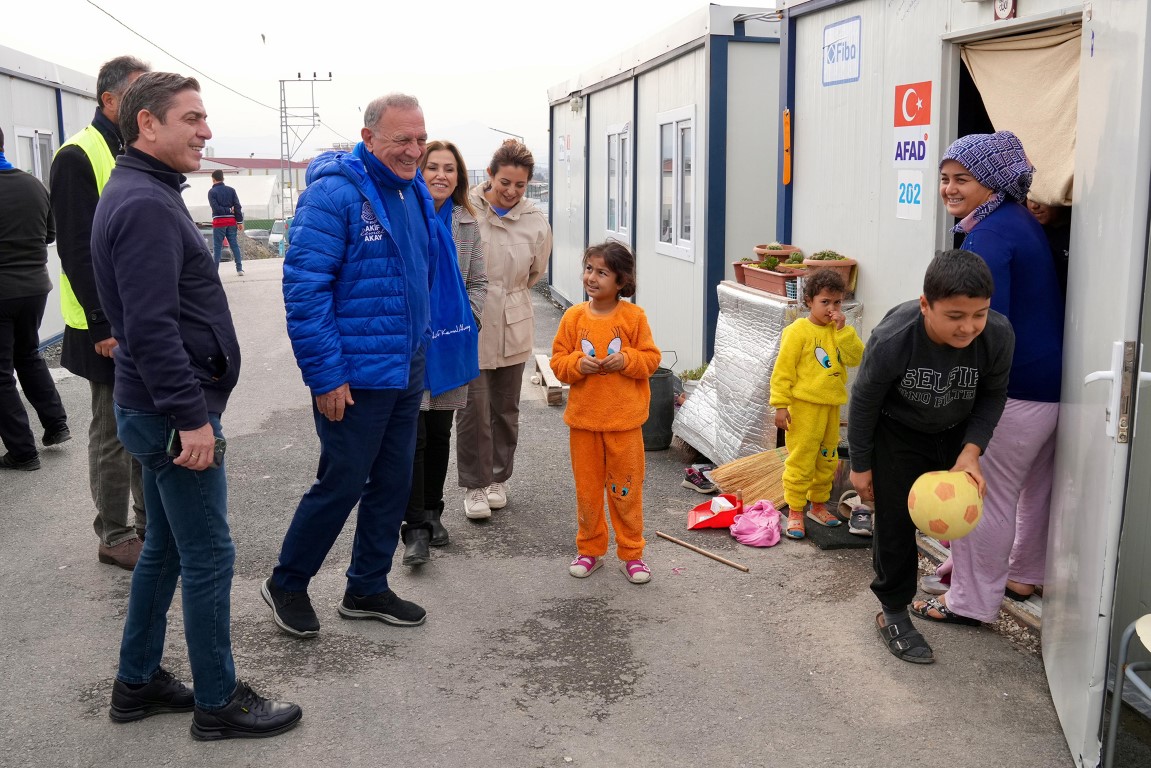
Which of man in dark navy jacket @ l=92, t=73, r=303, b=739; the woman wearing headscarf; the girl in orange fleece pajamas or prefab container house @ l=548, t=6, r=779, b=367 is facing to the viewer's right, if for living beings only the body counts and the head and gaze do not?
the man in dark navy jacket

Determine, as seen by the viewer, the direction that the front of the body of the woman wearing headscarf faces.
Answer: to the viewer's left

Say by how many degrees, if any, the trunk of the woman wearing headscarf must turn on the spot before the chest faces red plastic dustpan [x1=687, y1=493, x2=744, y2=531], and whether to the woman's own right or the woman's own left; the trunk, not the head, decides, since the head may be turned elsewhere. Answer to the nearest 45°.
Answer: approximately 45° to the woman's own right

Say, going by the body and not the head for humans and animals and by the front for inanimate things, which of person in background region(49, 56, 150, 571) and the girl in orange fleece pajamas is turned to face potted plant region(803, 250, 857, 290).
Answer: the person in background

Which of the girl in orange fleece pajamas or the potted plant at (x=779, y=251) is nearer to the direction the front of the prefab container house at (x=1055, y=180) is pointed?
the girl in orange fleece pajamas

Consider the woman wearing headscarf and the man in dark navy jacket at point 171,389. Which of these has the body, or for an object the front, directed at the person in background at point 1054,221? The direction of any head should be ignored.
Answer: the man in dark navy jacket

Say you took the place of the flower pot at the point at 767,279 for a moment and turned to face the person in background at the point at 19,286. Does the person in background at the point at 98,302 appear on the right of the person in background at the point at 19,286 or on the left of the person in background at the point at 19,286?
left

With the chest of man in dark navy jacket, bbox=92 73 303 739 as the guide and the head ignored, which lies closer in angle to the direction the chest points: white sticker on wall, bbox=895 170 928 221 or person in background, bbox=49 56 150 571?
the white sticker on wall

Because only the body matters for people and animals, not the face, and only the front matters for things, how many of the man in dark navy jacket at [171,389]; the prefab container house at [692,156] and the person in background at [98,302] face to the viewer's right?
2

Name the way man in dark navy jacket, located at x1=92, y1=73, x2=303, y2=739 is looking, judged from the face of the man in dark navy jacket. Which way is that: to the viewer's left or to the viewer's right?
to the viewer's right

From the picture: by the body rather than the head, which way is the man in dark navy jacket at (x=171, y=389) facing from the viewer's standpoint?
to the viewer's right
